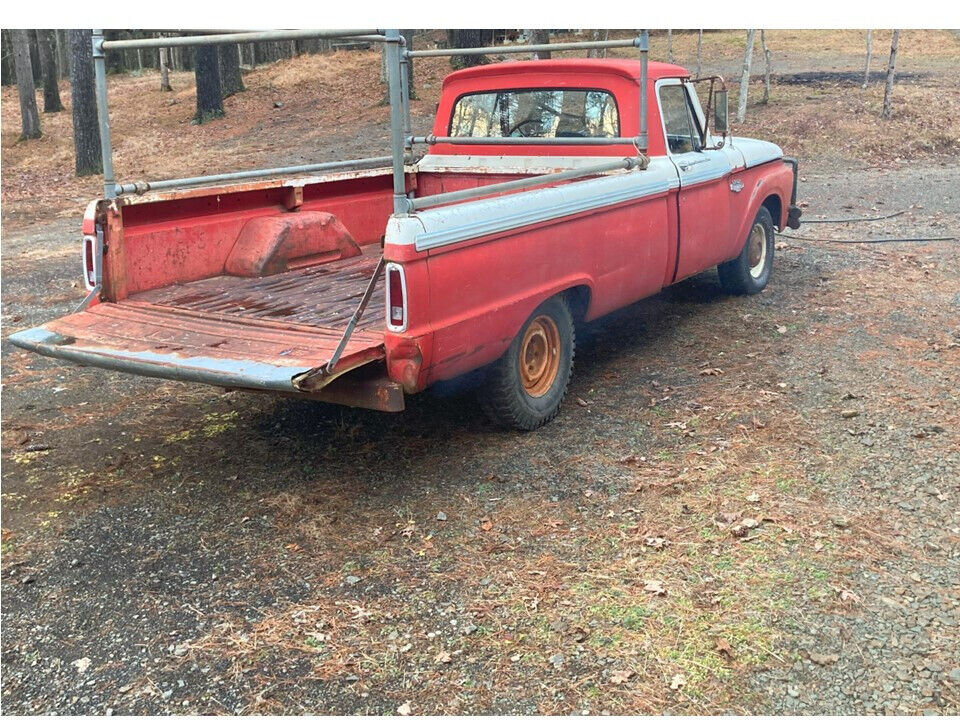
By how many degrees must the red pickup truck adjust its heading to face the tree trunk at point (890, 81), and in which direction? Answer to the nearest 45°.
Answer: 0° — it already faces it

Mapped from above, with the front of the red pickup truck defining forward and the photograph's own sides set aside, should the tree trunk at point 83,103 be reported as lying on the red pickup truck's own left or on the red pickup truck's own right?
on the red pickup truck's own left

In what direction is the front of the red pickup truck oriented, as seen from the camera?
facing away from the viewer and to the right of the viewer

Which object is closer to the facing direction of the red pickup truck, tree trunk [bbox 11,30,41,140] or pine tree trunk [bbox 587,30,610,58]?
the pine tree trunk

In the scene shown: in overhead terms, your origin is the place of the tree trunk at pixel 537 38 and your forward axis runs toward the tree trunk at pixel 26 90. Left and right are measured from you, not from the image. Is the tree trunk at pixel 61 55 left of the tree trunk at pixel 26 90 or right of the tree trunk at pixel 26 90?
right

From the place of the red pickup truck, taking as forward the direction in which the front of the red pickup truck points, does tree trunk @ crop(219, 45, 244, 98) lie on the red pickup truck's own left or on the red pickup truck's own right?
on the red pickup truck's own left

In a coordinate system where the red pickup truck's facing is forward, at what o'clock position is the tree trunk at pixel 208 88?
The tree trunk is roughly at 10 o'clock from the red pickup truck.

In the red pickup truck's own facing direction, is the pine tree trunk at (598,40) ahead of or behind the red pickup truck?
ahead

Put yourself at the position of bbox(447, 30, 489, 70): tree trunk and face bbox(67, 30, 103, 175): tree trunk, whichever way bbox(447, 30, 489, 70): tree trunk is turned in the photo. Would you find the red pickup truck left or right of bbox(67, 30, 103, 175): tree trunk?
left

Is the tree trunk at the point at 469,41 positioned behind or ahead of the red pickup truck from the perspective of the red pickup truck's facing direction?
ahead

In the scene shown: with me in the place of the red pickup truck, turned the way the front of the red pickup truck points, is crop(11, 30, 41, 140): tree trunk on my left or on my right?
on my left
